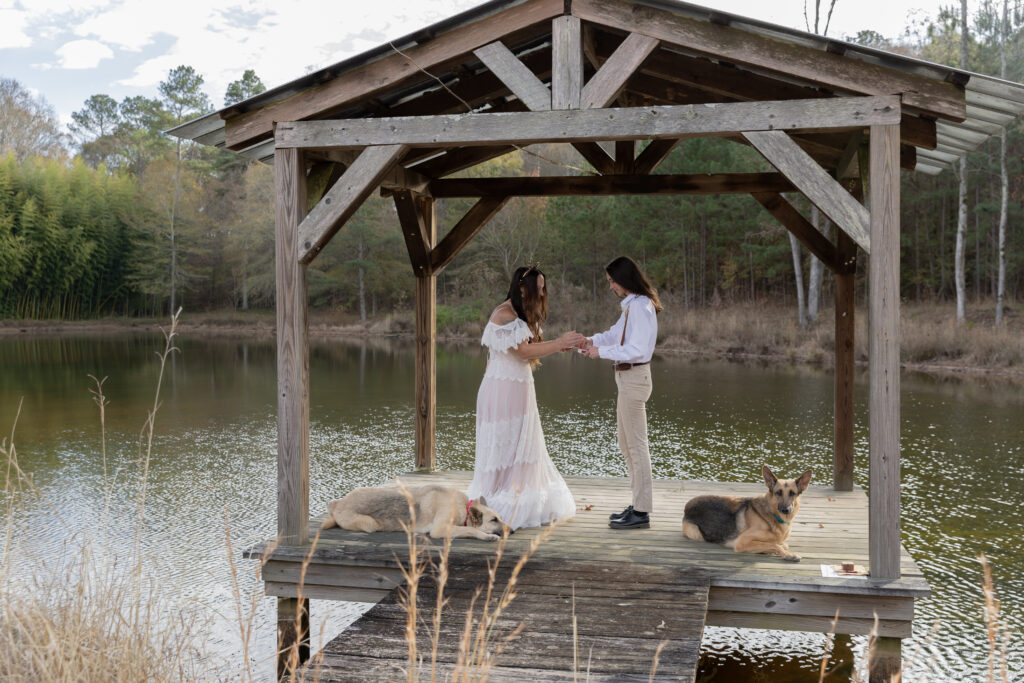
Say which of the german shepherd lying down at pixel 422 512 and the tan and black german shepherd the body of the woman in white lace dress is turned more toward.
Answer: the tan and black german shepherd

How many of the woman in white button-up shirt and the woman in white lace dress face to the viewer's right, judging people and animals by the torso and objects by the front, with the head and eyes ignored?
1

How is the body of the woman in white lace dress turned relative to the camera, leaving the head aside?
to the viewer's right

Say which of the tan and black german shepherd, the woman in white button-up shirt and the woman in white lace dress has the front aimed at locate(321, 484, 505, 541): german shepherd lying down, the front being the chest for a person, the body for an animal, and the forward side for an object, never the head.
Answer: the woman in white button-up shirt

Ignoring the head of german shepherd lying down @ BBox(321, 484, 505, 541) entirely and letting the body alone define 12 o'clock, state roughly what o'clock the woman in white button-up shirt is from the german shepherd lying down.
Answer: The woman in white button-up shirt is roughly at 12 o'clock from the german shepherd lying down.

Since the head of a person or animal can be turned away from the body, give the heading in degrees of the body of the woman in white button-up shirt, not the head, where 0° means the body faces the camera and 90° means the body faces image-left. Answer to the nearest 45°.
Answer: approximately 90°

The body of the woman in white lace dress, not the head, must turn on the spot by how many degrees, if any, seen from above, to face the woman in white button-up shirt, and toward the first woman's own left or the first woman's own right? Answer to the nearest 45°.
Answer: approximately 45° to the first woman's own right

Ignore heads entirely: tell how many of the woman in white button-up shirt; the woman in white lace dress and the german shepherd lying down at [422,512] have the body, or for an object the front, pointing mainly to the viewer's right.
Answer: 2

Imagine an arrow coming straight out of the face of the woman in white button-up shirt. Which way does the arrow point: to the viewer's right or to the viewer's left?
to the viewer's left

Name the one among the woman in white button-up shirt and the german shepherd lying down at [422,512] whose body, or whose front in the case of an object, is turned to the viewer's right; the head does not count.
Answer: the german shepherd lying down

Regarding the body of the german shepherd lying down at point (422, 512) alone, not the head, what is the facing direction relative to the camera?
to the viewer's right

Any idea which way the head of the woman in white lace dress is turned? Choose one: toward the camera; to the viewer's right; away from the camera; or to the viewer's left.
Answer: to the viewer's right
